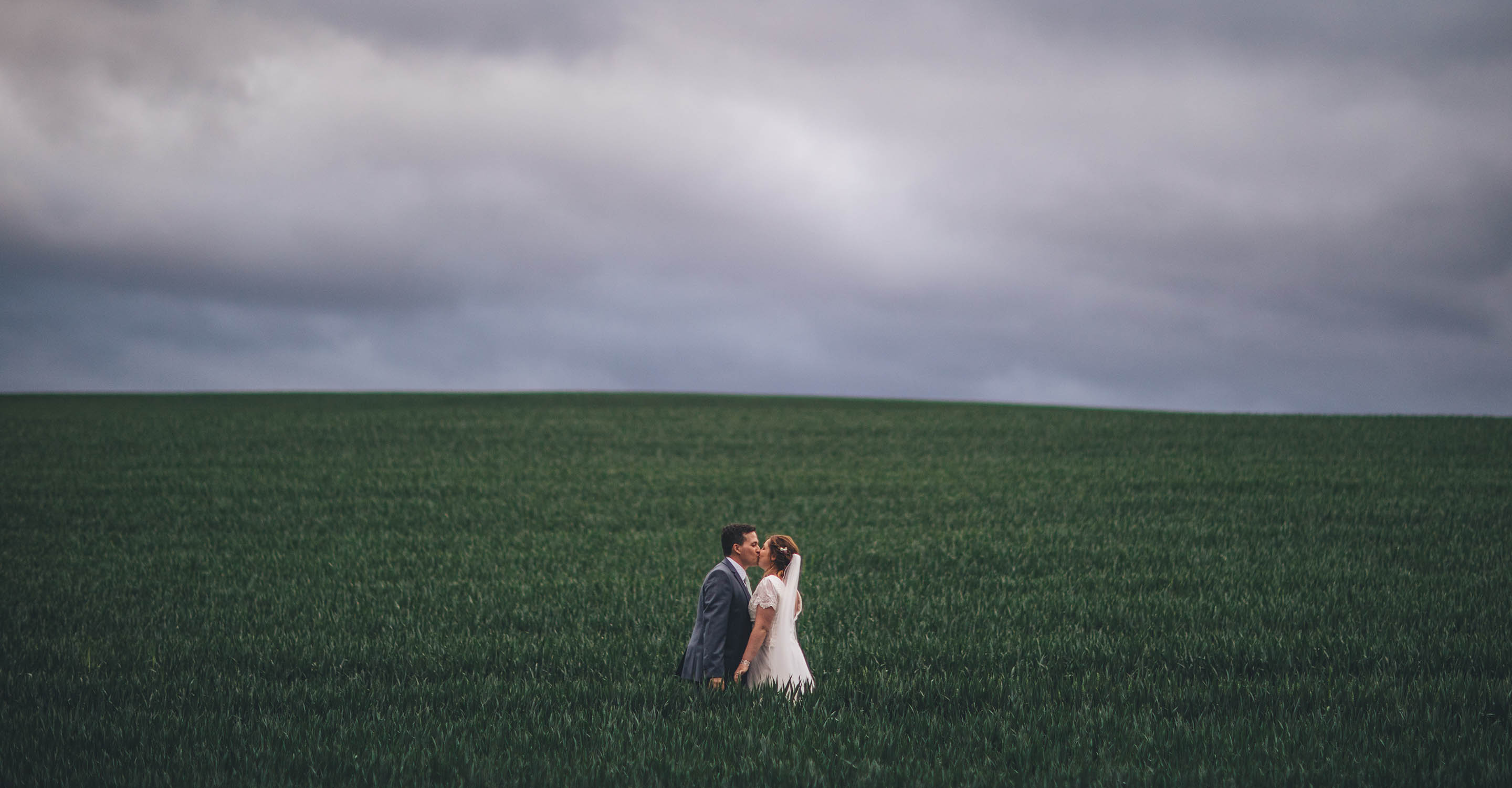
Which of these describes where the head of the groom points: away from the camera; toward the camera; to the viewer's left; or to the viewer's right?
to the viewer's right

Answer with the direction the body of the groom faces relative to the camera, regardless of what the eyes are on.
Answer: to the viewer's right

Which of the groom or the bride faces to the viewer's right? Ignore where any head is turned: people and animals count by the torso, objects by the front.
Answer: the groom

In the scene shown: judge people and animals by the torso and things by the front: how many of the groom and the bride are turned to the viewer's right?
1

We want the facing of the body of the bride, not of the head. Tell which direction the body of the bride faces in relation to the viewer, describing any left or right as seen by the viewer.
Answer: facing away from the viewer and to the left of the viewer
